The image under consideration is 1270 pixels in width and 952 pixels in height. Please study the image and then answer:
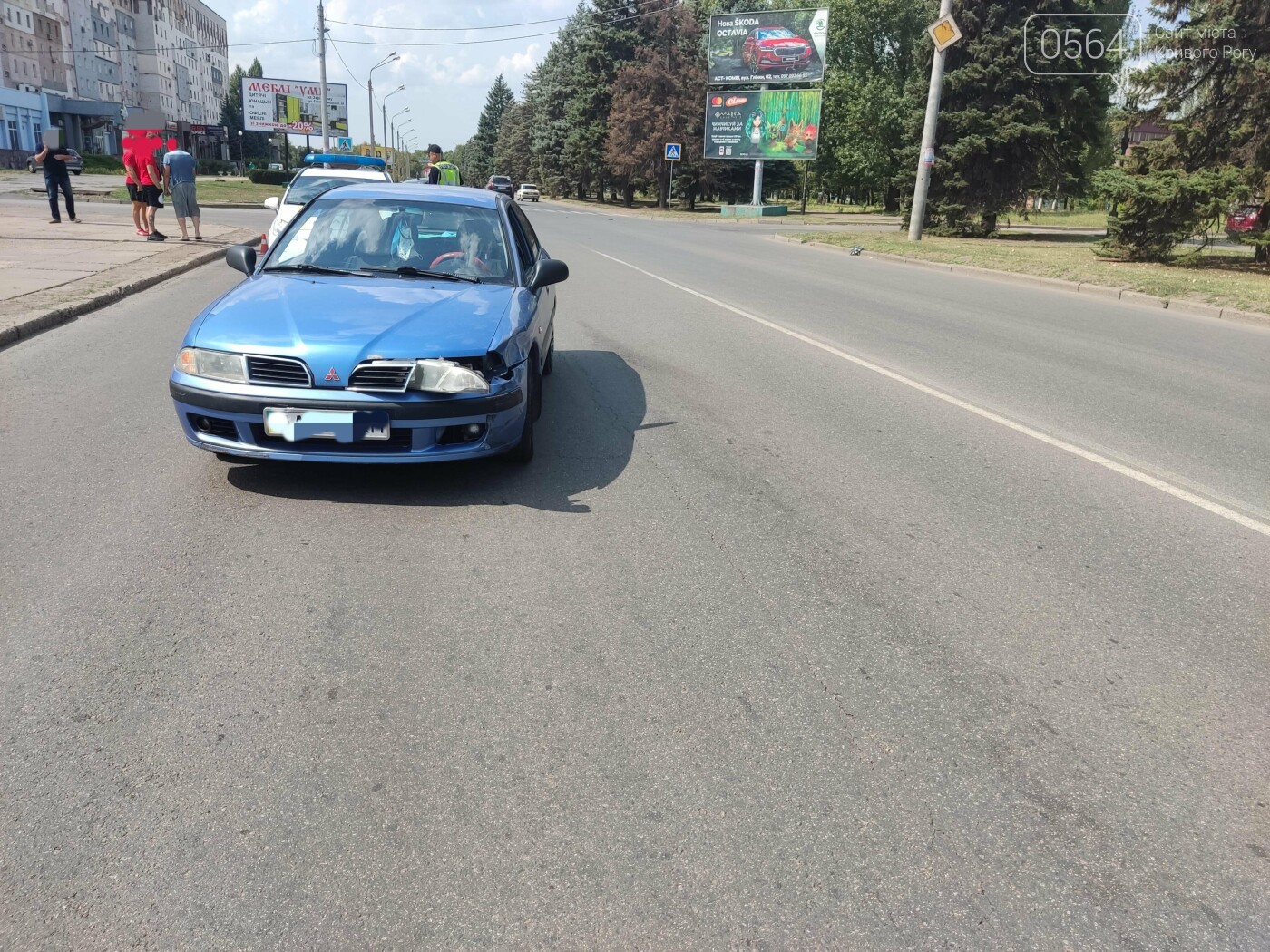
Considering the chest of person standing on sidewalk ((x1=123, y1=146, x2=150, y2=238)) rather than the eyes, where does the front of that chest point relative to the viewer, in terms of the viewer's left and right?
facing to the right of the viewer

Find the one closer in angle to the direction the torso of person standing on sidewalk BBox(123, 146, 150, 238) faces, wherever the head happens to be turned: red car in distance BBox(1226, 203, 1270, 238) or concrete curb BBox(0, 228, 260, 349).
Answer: the red car in distance

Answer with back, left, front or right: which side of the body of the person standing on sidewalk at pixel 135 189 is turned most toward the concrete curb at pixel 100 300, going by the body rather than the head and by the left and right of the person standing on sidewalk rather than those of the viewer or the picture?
right

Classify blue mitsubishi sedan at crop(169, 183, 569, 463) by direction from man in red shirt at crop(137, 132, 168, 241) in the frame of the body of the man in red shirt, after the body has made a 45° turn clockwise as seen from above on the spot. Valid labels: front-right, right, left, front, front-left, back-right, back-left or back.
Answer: front-right

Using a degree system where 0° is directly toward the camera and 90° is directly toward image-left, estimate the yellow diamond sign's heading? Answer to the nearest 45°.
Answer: approximately 0°

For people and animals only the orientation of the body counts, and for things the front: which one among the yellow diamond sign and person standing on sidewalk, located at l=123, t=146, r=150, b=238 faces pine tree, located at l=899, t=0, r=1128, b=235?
the person standing on sidewalk
